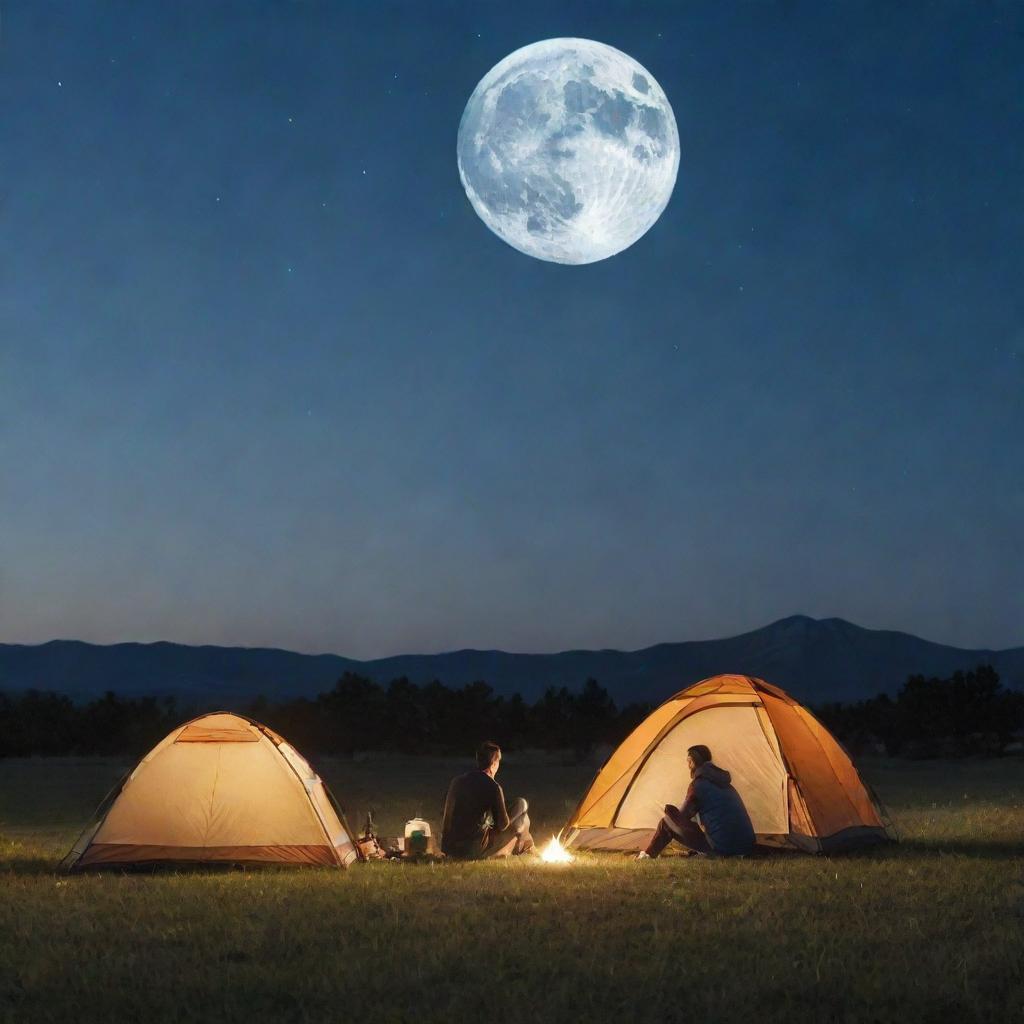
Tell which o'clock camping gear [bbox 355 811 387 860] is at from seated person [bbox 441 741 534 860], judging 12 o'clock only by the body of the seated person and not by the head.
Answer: The camping gear is roughly at 8 o'clock from the seated person.

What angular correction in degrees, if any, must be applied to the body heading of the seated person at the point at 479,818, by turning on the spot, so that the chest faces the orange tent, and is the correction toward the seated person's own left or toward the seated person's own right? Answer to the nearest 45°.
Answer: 0° — they already face it

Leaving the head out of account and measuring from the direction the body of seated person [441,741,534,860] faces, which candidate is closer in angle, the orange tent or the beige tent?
the orange tent

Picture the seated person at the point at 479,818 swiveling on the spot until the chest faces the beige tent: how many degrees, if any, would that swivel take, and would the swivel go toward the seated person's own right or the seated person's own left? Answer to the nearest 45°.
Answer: approximately 135° to the seated person's own left

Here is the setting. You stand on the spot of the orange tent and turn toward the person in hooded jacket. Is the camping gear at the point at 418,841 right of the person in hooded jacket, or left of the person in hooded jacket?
right

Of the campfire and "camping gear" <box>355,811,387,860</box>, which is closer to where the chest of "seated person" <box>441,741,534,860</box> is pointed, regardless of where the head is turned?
the campfire

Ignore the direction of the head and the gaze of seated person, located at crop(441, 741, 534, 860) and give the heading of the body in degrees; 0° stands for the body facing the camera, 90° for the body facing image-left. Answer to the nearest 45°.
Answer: approximately 225°

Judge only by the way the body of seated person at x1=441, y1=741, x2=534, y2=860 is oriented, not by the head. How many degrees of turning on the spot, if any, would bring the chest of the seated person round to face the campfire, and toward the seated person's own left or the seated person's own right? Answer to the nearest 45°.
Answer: approximately 45° to the seated person's own right

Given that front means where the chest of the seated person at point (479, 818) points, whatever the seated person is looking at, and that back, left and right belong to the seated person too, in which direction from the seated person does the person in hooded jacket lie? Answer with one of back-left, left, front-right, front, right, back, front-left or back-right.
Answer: front-right
